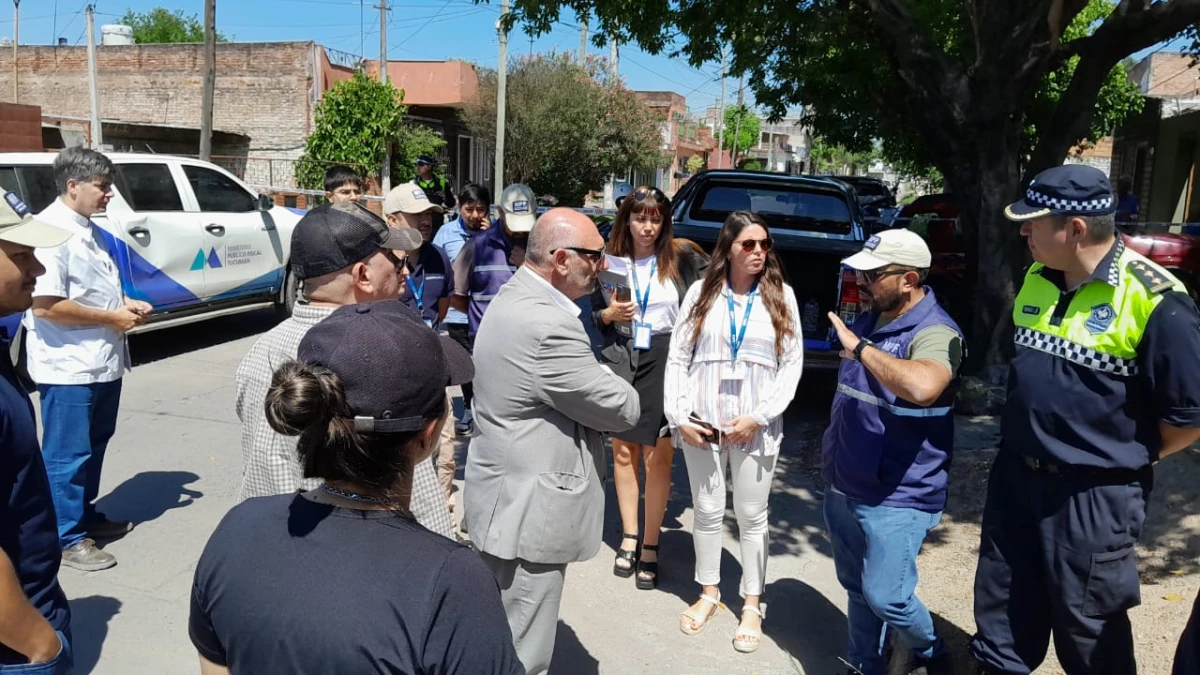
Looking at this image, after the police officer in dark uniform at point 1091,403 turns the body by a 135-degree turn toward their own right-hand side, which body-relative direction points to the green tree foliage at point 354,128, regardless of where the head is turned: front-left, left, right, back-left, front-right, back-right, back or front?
front-left

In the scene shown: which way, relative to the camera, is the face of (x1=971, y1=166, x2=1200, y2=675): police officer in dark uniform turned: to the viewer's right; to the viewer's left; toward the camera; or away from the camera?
to the viewer's left

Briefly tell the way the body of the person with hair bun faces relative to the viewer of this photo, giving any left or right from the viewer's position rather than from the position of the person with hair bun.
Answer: facing away from the viewer and to the right of the viewer

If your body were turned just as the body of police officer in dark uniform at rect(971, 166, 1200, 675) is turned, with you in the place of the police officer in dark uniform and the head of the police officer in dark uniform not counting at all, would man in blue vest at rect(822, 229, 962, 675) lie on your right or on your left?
on your right

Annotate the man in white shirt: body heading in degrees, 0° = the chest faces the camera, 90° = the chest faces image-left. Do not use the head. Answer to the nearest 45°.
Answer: approximately 270°

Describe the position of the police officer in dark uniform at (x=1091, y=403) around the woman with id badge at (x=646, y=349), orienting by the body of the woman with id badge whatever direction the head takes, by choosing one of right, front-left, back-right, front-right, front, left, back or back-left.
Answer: front-left

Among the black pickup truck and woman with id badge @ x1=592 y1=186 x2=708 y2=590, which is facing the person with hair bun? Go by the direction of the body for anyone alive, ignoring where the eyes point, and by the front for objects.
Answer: the woman with id badge

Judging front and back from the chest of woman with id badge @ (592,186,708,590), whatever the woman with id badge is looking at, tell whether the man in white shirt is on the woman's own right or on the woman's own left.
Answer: on the woman's own right

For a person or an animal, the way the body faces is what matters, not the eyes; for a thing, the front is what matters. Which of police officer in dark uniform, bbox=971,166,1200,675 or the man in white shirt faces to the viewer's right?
the man in white shirt

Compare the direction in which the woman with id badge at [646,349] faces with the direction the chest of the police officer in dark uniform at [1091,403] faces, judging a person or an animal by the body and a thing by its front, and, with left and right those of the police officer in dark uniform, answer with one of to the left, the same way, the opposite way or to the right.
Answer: to the left

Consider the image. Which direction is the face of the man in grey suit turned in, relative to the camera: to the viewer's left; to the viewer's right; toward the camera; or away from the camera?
to the viewer's right
